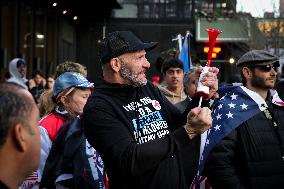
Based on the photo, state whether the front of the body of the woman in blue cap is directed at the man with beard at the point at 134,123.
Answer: yes

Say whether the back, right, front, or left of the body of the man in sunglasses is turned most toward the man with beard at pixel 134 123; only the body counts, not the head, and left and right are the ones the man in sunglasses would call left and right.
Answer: right

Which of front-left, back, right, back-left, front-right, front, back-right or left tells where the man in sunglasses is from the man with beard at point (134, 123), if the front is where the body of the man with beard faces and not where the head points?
left

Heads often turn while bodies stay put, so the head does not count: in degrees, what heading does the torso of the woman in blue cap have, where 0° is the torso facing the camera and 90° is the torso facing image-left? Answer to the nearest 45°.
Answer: approximately 270°

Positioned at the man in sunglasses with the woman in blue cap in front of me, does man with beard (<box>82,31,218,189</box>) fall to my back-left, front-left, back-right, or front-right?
front-left

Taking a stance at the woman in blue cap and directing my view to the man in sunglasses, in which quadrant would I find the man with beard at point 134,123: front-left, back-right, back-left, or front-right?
front-right

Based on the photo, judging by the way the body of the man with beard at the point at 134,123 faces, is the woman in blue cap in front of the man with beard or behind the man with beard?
behind

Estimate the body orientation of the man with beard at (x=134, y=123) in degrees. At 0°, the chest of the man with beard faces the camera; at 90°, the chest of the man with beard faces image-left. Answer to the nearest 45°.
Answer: approximately 315°

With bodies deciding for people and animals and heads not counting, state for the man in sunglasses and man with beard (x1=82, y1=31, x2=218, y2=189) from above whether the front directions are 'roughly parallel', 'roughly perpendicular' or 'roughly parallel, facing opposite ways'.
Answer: roughly parallel

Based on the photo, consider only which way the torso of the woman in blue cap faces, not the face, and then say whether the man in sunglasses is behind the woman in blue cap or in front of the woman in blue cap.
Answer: in front
